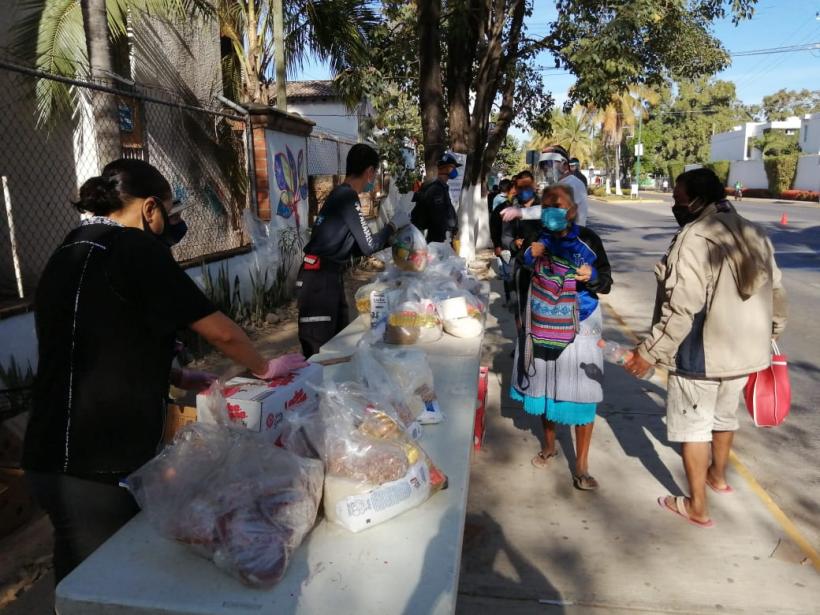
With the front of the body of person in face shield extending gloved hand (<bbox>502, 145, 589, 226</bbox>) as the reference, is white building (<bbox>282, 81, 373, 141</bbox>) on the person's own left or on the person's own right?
on the person's own right

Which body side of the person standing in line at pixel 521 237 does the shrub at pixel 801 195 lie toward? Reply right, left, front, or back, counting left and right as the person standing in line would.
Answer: back

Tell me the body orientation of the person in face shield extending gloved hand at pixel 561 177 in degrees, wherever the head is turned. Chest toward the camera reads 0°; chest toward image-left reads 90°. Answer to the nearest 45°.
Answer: approximately 45°

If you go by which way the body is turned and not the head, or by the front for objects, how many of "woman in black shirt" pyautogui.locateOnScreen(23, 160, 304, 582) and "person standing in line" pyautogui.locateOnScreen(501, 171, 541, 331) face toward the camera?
1

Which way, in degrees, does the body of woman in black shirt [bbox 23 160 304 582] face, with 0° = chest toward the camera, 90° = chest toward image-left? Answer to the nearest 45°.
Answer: approximately 225°

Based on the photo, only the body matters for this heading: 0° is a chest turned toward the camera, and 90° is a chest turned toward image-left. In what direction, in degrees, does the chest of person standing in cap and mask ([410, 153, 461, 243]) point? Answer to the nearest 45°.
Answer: approximately 270°

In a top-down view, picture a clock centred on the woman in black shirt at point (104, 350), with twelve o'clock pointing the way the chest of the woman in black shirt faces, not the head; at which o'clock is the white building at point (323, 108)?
The white building is roughly at 11 o'clock from the woman in black shirt.

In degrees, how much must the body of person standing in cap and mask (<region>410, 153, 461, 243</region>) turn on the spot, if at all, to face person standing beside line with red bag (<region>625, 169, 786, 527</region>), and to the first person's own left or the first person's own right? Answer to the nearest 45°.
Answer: approximately 90° to the first person's own right

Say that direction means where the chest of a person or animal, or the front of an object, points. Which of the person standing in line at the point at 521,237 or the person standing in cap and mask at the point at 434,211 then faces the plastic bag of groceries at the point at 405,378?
the person standing in line at the point at 521,237

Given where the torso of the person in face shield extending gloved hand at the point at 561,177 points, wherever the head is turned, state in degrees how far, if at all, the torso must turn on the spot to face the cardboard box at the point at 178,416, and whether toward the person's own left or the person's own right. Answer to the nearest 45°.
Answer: approximately 45° to the person's own left
